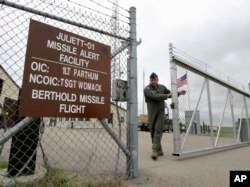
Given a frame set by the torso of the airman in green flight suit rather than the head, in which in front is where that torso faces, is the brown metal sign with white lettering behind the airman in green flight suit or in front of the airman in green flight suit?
in front

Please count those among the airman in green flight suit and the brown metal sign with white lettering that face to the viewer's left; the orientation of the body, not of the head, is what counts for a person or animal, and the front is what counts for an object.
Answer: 0

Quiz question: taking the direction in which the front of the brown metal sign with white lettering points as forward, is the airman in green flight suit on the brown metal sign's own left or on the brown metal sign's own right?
on the brown metal sign's own left

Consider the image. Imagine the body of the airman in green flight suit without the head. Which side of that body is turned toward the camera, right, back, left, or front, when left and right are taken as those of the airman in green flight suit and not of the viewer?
front

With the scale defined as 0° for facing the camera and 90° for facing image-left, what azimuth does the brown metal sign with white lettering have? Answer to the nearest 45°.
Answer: approximately 315°

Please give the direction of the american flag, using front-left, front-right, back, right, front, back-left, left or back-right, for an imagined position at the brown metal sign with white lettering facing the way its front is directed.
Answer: left

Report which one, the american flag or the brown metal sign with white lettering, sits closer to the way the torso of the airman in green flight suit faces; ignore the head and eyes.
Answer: the brown metal sign with white lettering

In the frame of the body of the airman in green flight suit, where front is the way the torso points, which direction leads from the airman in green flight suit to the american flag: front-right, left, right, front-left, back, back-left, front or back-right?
back
